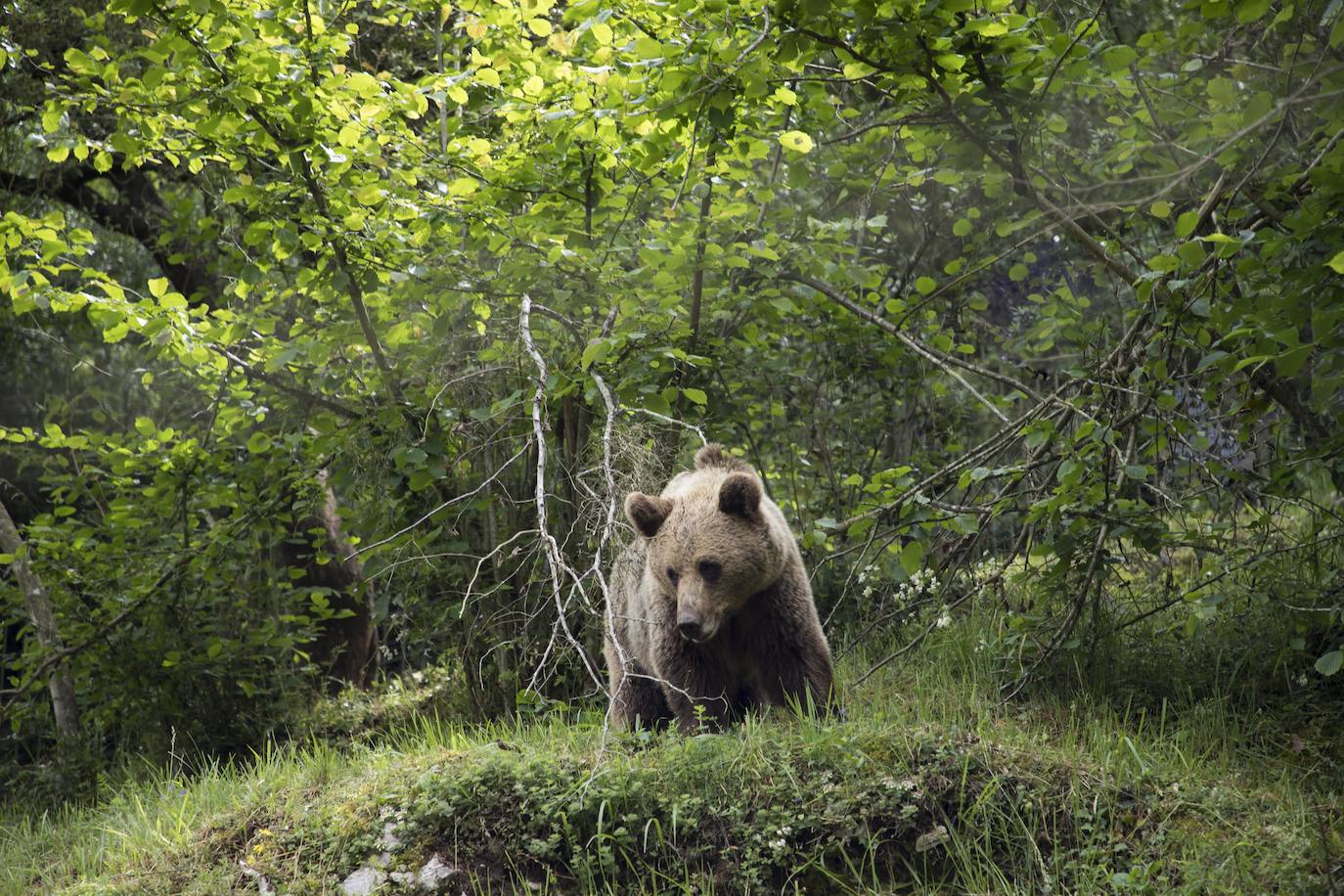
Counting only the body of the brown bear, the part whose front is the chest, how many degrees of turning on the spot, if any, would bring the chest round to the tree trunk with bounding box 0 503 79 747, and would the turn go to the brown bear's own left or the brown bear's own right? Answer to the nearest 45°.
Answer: approximately 135° to the brown bear's own right

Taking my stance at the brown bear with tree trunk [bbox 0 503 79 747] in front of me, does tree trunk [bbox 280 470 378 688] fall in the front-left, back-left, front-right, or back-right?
front-right

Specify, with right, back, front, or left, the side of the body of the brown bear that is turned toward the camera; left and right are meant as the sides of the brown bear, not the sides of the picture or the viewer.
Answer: front

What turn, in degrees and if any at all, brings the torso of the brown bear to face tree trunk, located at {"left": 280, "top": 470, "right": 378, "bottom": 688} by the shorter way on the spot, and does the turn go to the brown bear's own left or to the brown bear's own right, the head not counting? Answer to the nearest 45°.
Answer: approximately 135° to the brown bear's own right
